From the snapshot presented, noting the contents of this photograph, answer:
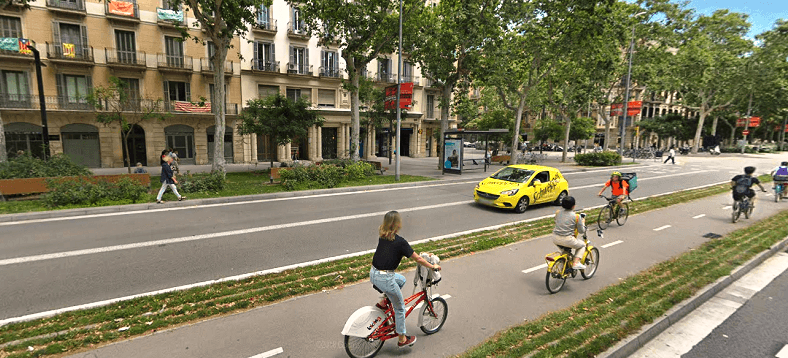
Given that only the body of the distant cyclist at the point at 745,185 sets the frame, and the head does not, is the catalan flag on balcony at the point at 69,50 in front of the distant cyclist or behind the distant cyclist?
behind

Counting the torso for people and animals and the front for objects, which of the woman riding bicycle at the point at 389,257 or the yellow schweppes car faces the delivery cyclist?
the woman riding bicycle

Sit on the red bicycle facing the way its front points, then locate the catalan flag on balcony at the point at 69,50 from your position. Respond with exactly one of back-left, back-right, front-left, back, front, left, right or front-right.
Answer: left

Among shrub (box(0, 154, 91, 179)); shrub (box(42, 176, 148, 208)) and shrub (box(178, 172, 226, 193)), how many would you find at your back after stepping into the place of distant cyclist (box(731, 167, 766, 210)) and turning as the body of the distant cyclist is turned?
3

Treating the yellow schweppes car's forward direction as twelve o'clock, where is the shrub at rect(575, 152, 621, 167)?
The shrub is roughly at 5 o'clock from the yellow schweppes car.

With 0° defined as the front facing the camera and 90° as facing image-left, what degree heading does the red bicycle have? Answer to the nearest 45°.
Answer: approximately 225°

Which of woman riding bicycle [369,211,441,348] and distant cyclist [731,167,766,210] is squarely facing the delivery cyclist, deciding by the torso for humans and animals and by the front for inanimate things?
the woman riding bicycle

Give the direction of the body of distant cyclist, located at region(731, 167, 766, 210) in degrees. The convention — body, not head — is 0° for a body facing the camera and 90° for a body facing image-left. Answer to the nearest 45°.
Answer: approximately 225°

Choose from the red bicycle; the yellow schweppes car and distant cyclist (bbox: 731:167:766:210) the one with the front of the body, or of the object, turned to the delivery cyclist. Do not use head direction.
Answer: the red bicycle

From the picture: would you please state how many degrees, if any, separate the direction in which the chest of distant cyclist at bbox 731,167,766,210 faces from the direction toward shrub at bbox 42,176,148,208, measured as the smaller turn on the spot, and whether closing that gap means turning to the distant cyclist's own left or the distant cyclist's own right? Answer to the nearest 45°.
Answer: approximately 180°

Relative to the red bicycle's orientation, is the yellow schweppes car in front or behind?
in front

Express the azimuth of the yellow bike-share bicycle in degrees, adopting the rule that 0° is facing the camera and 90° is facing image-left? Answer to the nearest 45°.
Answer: approximately 225°

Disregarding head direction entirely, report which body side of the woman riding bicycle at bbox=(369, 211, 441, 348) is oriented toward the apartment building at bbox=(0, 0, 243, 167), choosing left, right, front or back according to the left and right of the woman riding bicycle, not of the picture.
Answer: left

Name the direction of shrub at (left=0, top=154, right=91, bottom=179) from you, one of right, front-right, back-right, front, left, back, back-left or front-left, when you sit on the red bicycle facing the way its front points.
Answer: left
